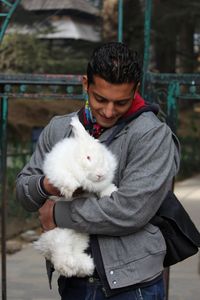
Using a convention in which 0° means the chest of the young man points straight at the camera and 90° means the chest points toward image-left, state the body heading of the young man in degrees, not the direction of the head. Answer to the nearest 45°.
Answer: approximately 45°

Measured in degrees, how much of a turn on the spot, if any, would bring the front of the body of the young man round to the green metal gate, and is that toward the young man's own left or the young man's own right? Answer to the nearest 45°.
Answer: approximately 135° to the young man's own right
